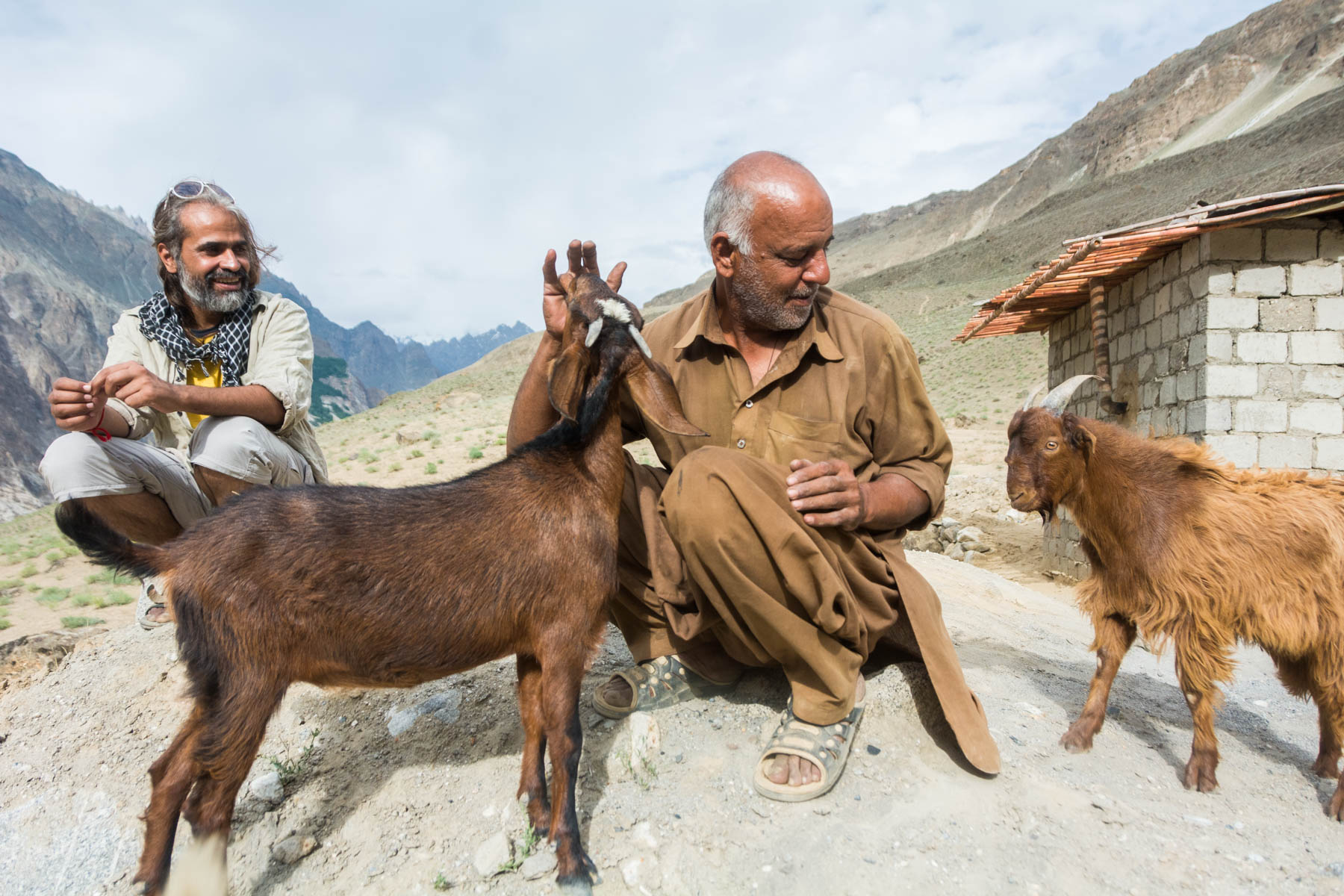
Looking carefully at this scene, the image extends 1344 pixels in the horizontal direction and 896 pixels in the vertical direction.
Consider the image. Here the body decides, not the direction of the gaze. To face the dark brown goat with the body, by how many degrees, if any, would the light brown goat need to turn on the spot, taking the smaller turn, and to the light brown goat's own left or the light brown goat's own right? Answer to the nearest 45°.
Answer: approximately 45° to the light brown goat's own left

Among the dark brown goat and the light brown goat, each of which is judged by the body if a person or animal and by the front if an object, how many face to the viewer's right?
1

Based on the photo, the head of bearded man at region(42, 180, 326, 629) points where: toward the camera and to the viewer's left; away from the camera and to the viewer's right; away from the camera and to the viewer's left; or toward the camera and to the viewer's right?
toward the camera and to the viewer's right

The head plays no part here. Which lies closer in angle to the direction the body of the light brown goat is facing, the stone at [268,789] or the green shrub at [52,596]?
the green shrub

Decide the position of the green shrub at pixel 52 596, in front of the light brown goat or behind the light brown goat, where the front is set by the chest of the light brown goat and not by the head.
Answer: in front

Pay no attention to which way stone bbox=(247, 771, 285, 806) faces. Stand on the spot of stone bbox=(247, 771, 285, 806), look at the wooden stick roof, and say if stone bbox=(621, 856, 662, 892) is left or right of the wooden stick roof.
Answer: right

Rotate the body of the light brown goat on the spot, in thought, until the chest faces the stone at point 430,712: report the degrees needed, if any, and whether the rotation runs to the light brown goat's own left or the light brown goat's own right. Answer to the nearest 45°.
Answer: approximately 45° to the light brown goat's own left

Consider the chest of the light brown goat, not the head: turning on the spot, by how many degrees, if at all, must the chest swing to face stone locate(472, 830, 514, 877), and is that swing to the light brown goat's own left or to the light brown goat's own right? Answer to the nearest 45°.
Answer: approximately 45° to the light brown goat's own left

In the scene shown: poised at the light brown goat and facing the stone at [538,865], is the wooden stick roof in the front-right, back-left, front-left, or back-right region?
back-right

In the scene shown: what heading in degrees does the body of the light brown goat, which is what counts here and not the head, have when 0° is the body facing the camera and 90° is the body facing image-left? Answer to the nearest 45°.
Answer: approximately 90°

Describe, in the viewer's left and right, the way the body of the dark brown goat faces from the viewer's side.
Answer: facing to the right of the viewer

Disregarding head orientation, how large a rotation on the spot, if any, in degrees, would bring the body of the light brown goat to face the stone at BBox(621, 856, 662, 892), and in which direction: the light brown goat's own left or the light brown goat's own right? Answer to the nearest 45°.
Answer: approximately 45° to the light brown goat's own left
